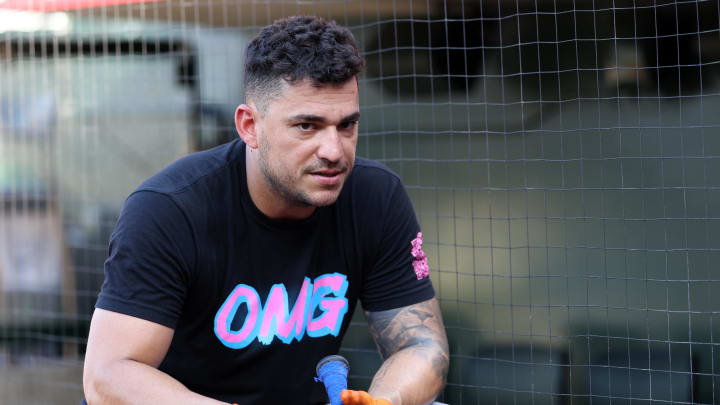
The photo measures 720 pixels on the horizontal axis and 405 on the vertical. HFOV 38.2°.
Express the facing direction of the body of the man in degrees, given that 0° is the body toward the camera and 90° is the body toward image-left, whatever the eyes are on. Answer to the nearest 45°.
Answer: approximately 315°
